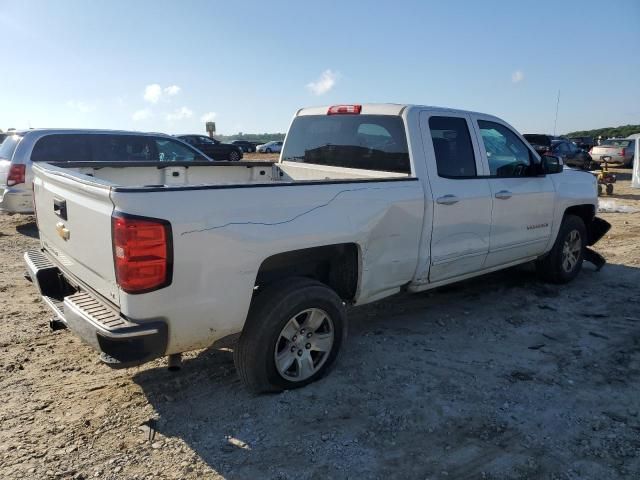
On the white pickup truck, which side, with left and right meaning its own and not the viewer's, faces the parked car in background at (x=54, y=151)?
left

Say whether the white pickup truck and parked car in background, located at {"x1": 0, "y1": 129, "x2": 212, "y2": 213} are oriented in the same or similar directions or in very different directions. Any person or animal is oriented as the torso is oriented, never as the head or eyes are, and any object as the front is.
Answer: same or similar directions

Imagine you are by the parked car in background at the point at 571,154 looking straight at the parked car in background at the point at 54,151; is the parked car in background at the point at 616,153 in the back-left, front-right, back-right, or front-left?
back-left

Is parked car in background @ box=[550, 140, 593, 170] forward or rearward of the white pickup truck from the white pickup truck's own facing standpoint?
forward

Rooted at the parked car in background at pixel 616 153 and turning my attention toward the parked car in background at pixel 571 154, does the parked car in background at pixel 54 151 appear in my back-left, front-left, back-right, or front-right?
front-left

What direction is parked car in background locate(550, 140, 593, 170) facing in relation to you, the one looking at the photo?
facing the viewer and to the right of the viewer

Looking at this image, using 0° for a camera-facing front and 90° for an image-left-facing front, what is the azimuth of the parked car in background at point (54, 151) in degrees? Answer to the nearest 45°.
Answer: approximately 225°

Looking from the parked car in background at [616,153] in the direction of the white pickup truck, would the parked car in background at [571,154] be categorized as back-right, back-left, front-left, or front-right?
front-right

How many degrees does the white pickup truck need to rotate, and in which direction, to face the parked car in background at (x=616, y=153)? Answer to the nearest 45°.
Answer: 0° — it already faces it

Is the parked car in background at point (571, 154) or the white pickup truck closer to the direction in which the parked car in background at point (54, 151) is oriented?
the parked car in background

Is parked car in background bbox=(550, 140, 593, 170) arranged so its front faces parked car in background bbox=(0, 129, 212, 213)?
no

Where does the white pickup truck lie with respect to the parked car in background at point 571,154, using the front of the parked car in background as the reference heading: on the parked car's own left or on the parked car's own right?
on the parked car's own right

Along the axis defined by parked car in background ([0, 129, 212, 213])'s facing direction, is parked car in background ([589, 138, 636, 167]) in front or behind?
in front

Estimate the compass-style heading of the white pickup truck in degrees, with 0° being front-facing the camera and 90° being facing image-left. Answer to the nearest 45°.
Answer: approximately 225°

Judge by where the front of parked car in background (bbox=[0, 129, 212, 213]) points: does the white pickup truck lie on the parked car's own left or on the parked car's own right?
on the parked car's own right

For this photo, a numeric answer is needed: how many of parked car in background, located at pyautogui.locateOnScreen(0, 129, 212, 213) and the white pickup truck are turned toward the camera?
0
